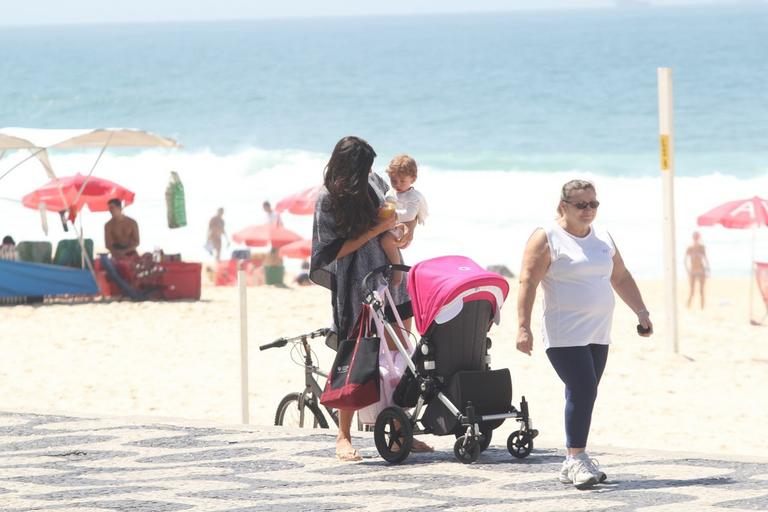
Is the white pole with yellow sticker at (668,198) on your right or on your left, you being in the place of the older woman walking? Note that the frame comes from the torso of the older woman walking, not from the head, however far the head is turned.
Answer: on your left

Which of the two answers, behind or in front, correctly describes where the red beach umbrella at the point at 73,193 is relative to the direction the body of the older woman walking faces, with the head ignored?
behind

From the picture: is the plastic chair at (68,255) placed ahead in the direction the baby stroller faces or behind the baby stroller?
behind

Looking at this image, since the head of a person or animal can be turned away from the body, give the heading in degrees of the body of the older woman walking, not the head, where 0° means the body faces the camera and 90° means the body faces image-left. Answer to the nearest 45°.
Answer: approximately 315°

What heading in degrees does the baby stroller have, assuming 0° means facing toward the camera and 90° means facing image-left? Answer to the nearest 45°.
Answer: approximately 315°
